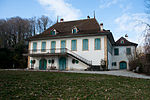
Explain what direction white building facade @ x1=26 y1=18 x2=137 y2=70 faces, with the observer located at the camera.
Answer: facing the viewer

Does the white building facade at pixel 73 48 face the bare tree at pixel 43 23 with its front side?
no
